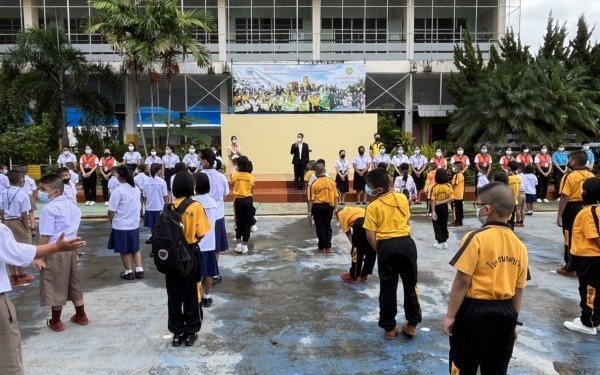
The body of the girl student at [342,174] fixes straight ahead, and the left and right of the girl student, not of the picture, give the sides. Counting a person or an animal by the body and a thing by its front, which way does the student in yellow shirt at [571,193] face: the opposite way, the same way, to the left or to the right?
the opposite way

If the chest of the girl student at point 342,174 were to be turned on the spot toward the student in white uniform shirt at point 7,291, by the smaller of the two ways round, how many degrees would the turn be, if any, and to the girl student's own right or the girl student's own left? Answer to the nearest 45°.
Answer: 0° — they already face them

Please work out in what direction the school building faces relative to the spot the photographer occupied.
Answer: facing the viewer

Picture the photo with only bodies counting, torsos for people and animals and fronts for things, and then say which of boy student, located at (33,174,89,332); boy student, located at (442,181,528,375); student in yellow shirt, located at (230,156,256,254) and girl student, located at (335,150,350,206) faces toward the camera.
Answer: the girl student

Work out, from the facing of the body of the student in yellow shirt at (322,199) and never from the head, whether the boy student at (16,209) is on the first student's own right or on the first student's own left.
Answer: on the first student's own left

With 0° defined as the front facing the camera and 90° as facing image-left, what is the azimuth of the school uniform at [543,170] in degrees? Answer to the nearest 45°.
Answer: approximately 0°

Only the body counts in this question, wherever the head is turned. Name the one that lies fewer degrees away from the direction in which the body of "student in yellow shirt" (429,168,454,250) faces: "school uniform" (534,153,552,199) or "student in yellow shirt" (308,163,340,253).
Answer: the school uniform

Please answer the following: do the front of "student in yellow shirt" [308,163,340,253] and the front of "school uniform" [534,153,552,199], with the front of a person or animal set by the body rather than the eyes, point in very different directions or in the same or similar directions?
very different directions

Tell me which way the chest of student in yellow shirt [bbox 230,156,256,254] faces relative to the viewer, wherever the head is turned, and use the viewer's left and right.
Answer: facing away from the viewer

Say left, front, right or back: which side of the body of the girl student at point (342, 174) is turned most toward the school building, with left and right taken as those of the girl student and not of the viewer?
back

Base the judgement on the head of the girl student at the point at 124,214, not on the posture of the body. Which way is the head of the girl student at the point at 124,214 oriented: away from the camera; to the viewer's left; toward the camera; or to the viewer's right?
away from the camera

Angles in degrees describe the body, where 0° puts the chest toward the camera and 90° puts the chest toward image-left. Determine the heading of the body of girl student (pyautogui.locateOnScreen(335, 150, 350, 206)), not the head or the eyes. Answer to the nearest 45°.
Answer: approximately 0°

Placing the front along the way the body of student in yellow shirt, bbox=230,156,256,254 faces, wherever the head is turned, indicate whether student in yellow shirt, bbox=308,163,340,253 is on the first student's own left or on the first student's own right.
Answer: on the first student's own right

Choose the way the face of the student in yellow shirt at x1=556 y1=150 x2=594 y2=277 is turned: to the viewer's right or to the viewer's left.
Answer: to the viewer's left

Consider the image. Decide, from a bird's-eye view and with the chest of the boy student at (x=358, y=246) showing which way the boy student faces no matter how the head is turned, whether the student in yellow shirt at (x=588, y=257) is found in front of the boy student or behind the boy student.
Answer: behind

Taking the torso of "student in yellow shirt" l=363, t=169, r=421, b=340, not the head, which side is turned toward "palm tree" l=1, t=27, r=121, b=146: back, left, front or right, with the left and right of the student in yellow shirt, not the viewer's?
front

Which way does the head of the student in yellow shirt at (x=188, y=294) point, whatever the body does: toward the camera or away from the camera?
away from the camera

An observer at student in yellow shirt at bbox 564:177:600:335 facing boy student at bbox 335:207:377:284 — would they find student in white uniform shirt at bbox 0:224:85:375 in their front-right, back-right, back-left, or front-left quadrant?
front-left

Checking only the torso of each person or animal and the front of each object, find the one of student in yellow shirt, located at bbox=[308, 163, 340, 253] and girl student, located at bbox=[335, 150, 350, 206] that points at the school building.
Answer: the student in yellow shirt

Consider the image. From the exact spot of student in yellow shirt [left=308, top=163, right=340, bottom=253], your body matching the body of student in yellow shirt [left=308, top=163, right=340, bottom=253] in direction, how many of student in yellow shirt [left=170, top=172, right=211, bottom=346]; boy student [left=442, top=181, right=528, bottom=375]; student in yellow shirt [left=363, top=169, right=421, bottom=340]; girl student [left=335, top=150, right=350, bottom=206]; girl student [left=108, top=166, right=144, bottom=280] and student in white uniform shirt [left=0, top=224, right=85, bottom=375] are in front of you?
1

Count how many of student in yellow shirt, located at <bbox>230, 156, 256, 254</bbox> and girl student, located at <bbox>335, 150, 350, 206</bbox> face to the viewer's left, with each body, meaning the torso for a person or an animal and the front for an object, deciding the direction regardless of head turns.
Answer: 0

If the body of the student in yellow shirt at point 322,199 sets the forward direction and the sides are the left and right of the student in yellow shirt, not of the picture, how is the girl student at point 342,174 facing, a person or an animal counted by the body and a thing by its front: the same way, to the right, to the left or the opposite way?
the opposite way
